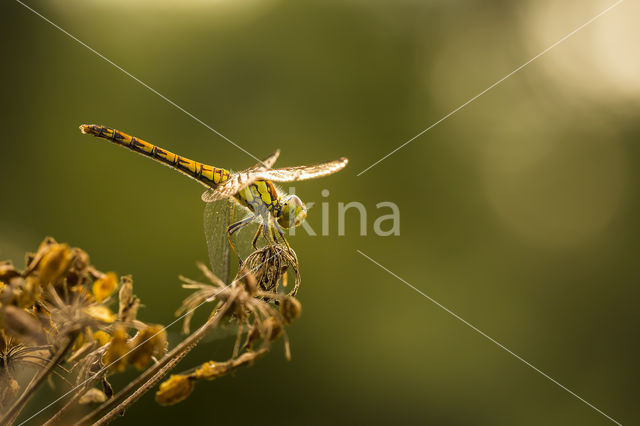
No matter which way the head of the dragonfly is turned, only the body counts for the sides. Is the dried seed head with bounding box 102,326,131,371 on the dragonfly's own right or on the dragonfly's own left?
on the dragonfly's own right

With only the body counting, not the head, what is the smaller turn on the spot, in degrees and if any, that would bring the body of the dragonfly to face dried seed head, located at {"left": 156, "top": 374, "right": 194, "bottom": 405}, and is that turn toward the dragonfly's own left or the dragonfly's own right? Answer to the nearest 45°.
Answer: approximately 90° to the dragonfly's own right

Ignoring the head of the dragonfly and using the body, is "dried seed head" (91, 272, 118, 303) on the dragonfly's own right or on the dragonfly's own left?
on the dragonfly's own right

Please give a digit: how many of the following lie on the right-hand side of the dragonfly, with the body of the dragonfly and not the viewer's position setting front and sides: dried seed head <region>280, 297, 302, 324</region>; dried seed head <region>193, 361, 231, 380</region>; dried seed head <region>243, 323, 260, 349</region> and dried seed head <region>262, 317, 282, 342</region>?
4

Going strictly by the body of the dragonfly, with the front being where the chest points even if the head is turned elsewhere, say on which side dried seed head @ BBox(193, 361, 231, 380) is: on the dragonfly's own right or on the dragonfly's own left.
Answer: on the dragonfly's own right

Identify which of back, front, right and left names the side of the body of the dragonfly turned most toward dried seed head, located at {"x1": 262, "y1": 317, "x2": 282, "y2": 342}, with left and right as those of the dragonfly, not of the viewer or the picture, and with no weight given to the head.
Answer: front

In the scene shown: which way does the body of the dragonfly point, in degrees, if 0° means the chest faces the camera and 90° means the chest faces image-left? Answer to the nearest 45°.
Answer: approximately 270°

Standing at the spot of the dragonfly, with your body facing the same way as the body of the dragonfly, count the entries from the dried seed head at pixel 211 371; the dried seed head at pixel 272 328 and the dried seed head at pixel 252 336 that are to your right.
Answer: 3

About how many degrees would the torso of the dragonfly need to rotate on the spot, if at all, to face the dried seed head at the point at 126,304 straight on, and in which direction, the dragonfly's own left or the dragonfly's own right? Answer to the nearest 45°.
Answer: approximately 135° to the dragonfly's own right

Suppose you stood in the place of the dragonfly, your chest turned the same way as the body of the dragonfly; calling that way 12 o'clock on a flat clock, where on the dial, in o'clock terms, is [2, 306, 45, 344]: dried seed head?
The dried seed head is roughly at 4 o'clock from the dragonfly.

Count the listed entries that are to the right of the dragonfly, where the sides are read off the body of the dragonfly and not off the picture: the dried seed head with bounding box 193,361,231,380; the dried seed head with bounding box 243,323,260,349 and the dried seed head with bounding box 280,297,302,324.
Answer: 3
